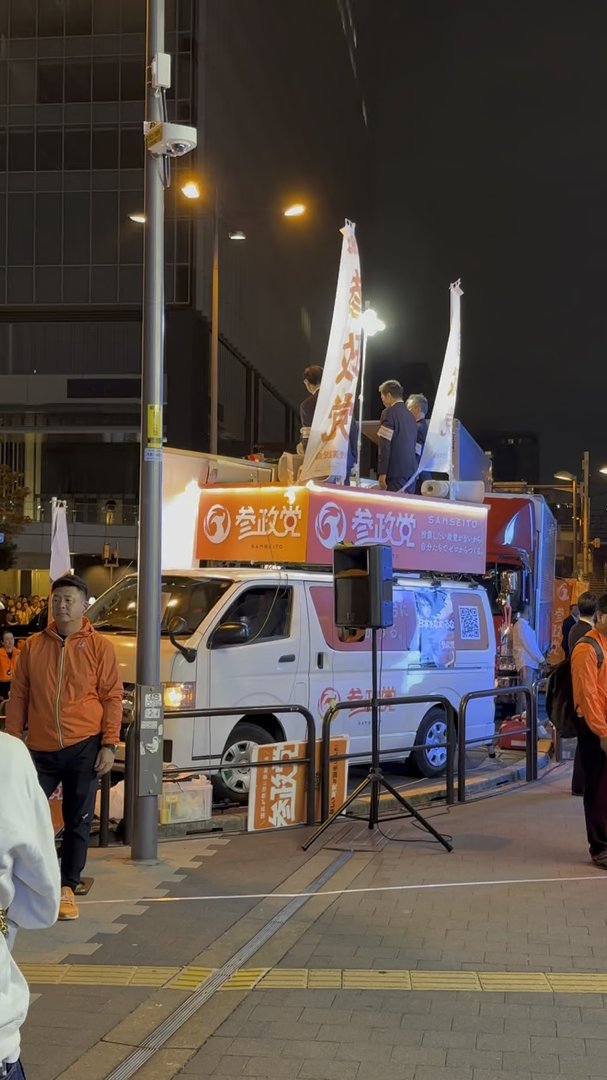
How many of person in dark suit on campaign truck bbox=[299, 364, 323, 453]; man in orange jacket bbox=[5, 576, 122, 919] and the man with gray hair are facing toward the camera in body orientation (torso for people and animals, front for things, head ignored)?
1

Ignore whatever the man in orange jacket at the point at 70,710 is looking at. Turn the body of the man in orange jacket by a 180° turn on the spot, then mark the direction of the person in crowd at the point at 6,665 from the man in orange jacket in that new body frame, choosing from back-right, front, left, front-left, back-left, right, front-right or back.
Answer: front

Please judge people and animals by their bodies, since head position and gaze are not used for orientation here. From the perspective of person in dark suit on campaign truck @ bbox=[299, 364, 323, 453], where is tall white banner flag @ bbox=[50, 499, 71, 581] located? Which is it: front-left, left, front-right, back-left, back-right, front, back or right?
front-left

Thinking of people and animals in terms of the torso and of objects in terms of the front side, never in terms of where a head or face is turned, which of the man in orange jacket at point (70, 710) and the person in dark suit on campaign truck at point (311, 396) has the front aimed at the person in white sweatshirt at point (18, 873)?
the man in orange jacket

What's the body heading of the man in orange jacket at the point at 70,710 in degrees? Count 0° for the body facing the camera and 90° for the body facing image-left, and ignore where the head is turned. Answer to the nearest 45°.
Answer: approximately 0°

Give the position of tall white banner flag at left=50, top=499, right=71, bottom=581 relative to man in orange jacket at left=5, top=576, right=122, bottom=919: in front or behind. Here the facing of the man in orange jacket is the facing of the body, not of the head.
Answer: behind

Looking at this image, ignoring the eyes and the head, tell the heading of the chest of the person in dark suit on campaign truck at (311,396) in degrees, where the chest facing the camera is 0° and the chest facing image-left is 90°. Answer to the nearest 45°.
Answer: approximately 135°

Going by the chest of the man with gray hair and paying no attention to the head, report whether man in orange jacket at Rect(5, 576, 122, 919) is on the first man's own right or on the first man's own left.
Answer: on the first man's own left

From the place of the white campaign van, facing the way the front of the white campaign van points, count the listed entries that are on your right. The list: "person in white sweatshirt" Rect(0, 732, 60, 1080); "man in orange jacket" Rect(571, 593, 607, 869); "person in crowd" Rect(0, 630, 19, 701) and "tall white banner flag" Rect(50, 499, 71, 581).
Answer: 2

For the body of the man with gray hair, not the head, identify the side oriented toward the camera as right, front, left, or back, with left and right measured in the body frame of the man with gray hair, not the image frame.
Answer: left
